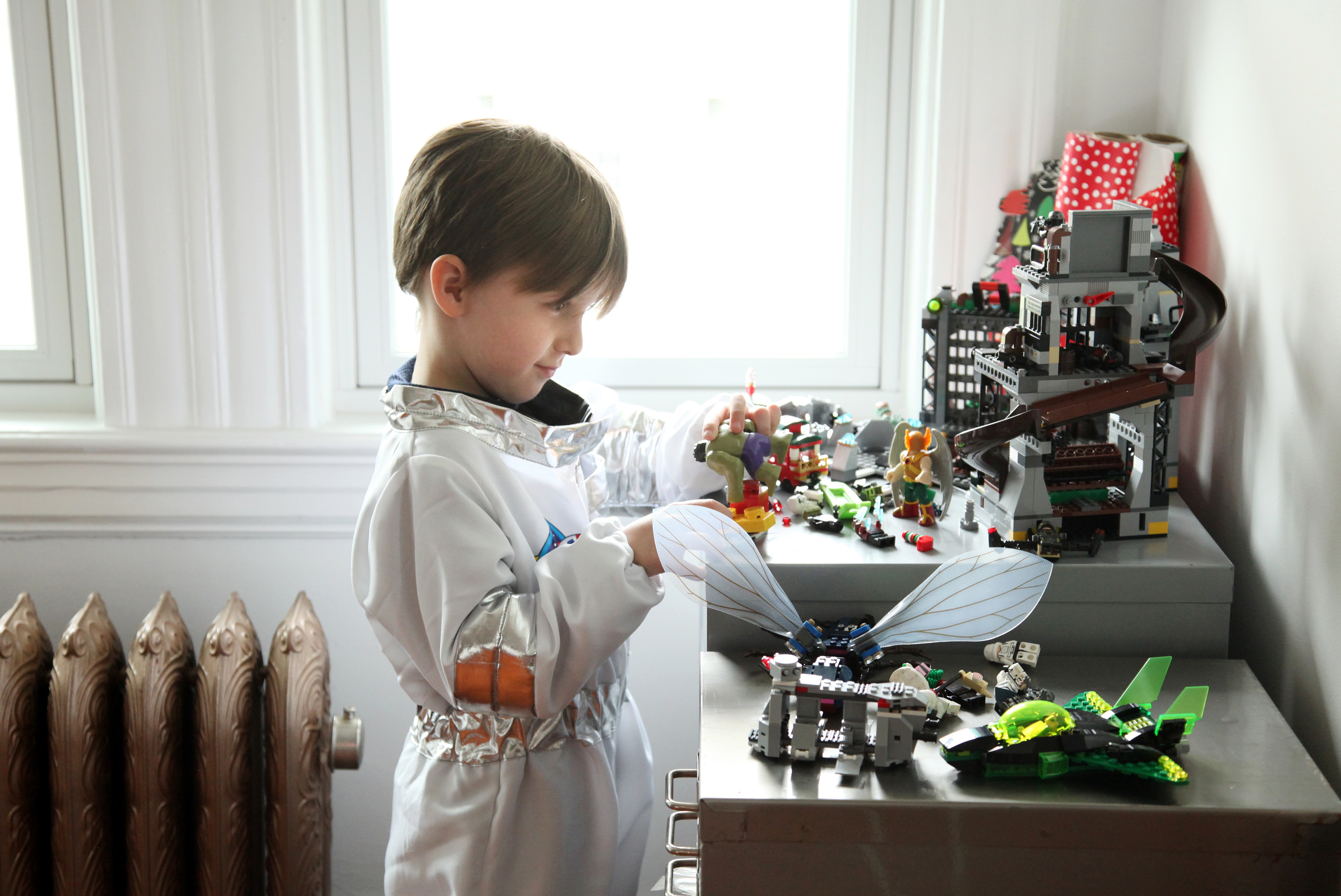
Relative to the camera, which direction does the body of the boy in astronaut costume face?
to the viewer's right

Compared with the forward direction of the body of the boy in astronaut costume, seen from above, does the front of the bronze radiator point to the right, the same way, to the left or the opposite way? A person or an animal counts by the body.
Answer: to the right

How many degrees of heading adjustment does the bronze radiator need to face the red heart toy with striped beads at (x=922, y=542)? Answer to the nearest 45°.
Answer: approximately 45° to its left

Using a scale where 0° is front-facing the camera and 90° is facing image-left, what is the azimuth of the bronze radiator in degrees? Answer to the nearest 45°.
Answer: approximately 0°

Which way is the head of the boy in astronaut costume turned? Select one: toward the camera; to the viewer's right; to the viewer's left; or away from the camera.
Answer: to the viewer's right

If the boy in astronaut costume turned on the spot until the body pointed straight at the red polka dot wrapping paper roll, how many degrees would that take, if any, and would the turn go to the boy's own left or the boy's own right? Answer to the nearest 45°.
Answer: approximately 45° to the boy's own left

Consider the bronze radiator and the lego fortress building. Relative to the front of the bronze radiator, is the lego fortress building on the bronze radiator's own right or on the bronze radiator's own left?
on the bronze radiator's own left

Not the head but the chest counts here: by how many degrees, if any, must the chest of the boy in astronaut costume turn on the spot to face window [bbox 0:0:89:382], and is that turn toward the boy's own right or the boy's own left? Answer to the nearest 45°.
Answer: approximately 135° to the boy's own left
